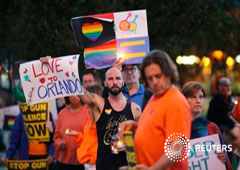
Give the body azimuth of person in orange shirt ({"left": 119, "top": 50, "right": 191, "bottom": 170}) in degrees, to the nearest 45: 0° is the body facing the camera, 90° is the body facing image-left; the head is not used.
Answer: approximately 45°

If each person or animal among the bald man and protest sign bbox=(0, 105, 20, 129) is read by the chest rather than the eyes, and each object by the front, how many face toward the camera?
2

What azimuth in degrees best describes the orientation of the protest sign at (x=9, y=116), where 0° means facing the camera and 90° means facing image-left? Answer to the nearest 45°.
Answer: approximately 0°

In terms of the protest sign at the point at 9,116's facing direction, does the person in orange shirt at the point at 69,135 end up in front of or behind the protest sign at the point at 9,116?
in front

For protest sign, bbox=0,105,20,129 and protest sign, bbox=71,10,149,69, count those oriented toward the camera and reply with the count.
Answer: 2

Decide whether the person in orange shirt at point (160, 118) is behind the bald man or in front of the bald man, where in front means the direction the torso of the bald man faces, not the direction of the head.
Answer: in front

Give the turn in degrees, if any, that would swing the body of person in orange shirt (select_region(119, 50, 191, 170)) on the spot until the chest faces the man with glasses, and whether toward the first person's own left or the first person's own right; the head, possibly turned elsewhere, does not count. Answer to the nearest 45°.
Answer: approximately 135° to the first person's own right
